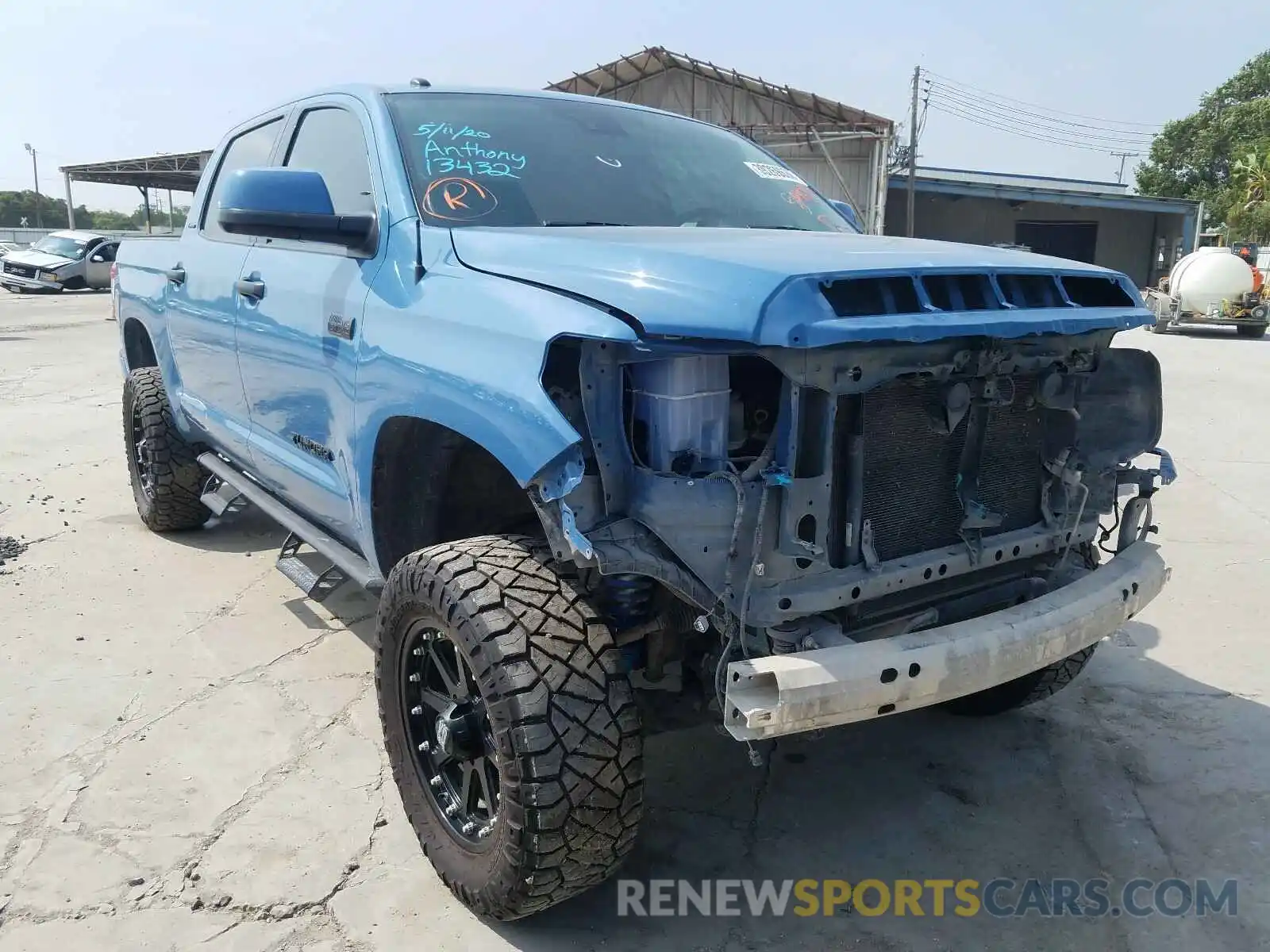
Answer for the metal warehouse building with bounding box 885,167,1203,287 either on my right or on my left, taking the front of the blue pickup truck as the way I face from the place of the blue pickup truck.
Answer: on my left

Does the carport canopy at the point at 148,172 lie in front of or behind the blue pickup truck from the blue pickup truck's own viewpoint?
behind

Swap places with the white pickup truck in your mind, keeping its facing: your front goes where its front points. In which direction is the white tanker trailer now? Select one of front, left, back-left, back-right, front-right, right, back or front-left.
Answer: left

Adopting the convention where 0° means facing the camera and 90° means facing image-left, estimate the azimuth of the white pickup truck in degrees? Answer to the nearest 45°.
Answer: approximately 45°

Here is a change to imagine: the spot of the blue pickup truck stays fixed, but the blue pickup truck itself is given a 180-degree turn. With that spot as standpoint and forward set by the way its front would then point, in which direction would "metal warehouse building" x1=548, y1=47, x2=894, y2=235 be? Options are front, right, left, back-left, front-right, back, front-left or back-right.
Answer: front-right

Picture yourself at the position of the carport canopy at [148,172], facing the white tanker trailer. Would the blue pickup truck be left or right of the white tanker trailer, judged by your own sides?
right

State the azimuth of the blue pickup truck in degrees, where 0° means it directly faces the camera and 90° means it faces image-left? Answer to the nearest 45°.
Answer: approximately 315°

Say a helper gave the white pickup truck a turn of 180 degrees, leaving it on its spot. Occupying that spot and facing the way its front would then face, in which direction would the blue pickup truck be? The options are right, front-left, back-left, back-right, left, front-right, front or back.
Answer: back-right
